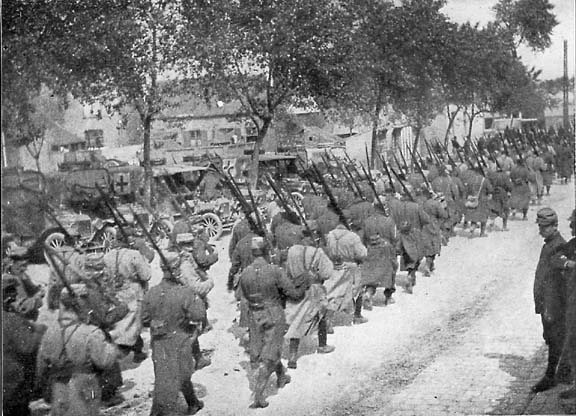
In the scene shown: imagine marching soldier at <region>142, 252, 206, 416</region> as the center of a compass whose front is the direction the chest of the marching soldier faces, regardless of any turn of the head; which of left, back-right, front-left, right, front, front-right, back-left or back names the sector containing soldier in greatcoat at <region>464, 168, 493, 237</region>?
front

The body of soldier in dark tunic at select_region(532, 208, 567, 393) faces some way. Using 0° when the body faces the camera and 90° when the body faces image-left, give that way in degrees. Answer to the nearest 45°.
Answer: approximately 90°

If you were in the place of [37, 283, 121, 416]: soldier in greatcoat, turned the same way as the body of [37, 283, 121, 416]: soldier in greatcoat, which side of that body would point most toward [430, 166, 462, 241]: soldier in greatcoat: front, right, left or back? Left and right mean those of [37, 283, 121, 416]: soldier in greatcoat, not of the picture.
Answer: front

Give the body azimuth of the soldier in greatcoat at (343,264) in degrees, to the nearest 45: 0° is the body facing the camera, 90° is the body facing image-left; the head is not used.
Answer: approximately 225°

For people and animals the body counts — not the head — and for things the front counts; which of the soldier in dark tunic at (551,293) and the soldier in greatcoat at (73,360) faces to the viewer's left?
the soldier in dark tunic at (551,293)

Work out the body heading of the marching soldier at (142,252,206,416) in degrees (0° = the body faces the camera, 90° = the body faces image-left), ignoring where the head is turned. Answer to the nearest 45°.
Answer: approximately 225°

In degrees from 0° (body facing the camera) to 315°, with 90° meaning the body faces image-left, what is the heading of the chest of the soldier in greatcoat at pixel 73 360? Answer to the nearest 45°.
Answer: approximately 225°

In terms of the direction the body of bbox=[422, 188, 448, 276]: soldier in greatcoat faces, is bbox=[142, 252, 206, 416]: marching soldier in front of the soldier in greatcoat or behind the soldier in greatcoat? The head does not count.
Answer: behind

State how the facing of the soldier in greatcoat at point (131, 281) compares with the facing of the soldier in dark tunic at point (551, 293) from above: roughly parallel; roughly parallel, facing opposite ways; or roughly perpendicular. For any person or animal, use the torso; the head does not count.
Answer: roughly perpendicular
